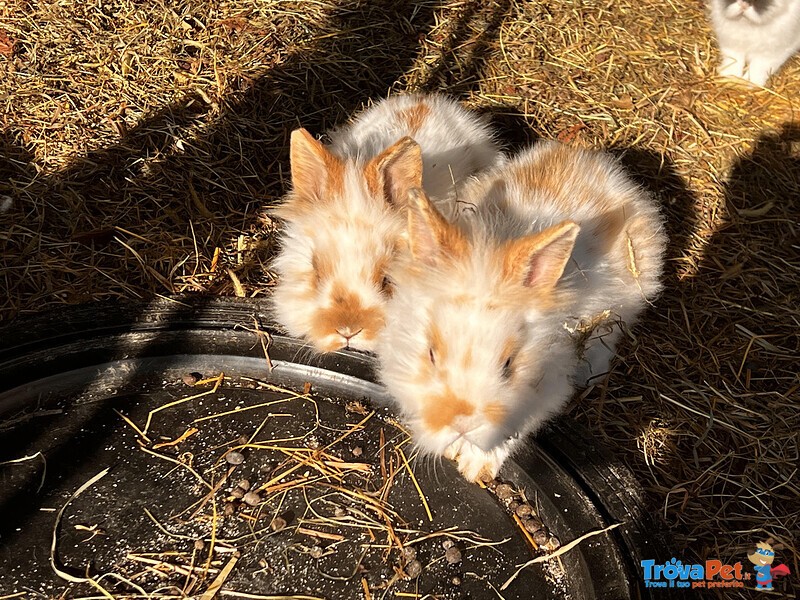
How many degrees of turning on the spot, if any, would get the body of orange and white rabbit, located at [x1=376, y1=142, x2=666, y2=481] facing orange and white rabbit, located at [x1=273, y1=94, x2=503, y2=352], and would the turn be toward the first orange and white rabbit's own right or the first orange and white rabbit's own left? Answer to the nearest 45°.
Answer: approximately 90° to the first orange and white rabbit's own right

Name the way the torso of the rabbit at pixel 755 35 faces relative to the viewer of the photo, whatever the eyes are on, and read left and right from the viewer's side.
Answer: facing the viewer

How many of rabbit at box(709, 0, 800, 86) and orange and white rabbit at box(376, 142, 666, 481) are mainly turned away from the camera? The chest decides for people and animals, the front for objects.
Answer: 0

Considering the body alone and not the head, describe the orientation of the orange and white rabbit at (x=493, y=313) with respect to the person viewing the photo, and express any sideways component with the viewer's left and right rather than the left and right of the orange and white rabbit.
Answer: facing the viewer and to the left of the viewer

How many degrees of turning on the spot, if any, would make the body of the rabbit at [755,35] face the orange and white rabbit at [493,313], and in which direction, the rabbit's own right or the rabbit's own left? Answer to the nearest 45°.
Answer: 0° — it already faces it

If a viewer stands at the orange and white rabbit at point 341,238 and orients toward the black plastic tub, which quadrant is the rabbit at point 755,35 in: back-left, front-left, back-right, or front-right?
back-left

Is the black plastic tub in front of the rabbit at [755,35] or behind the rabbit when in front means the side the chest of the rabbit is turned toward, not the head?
in front
